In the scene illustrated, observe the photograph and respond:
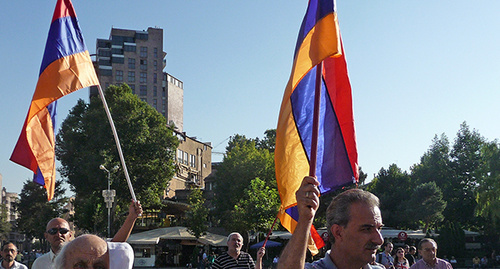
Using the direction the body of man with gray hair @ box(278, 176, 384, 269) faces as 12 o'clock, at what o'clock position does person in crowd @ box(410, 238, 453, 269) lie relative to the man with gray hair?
The person in crowd is roughly at 8 o'clock from the man with gray hair.

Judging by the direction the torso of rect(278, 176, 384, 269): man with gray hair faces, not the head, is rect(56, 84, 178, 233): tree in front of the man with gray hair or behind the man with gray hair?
behind

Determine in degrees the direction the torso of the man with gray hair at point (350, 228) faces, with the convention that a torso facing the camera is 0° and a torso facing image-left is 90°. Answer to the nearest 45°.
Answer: approximately 315°

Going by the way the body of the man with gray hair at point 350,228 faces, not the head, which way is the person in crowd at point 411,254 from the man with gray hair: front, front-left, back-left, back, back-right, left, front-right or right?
back-left

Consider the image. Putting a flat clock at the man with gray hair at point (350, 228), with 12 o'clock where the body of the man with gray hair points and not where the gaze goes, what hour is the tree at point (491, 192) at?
The tree is roughly at 8 o'clock from the man with gray hair.

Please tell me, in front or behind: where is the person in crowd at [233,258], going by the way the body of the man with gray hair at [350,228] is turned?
behind

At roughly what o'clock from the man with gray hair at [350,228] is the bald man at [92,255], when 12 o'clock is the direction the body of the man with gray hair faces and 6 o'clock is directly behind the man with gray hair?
The bald man is roughly at 4 o'clock from the man with gray hair.

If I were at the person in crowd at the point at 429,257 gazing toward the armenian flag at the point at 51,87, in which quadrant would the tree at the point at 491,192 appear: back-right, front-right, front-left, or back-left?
back-right

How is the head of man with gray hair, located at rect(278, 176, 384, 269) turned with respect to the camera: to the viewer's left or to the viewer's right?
to the viewer's right

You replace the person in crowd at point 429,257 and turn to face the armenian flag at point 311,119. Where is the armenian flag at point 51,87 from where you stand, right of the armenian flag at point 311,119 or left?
right
